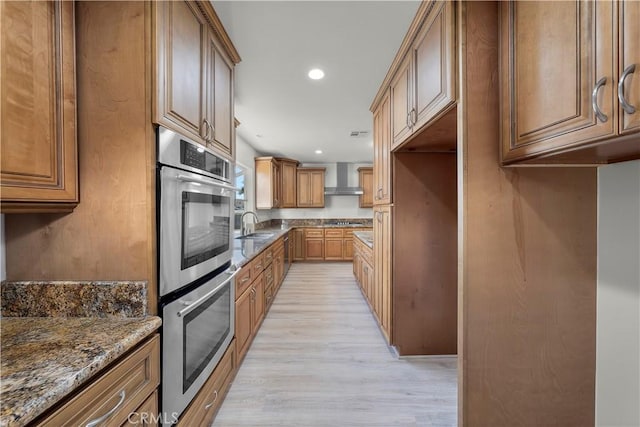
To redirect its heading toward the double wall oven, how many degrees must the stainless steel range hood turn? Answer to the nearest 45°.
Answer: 0° — it already faces it

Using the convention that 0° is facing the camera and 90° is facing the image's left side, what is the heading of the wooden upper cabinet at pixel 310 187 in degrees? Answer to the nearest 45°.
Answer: approximately 0°

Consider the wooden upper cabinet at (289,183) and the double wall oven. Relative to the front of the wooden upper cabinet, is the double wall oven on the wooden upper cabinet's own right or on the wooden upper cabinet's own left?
on the wooden upper cabinet's own right

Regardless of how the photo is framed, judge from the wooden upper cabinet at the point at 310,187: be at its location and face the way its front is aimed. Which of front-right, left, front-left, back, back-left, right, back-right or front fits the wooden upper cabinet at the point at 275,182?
front-right

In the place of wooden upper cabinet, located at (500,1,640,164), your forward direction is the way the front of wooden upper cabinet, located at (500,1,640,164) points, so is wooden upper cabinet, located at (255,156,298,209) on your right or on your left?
on your right

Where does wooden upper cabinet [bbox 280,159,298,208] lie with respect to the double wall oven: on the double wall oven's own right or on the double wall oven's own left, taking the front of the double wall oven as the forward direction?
on the double wall oven's own left

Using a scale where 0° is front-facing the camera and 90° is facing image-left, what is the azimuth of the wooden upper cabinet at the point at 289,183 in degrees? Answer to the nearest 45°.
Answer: approximately 315°

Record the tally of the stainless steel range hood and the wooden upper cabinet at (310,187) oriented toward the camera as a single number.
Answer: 2

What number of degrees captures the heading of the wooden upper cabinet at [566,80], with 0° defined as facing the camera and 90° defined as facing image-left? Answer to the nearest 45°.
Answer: approximately 45°
